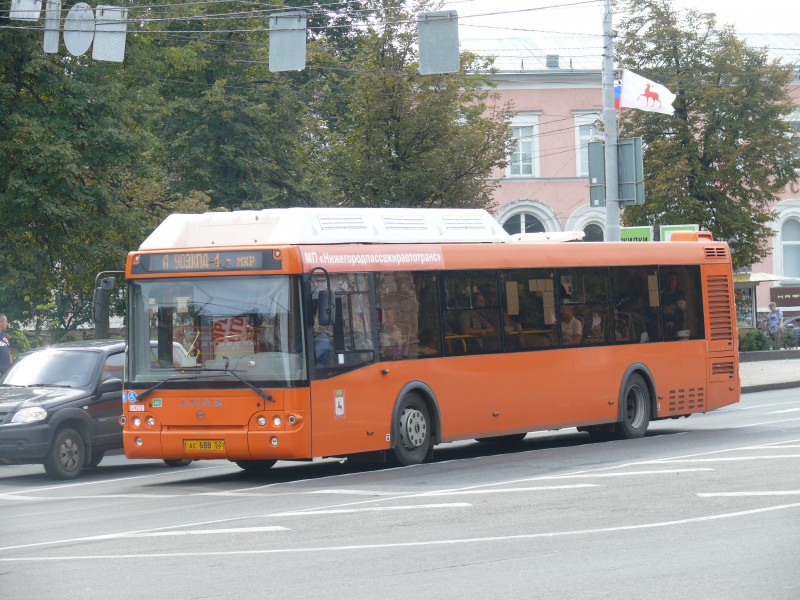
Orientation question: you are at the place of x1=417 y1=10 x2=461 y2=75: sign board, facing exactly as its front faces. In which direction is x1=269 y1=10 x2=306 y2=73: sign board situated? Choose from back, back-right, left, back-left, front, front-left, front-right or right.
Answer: left

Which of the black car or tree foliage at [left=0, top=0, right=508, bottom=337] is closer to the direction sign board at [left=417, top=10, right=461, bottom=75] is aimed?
the tree foliage

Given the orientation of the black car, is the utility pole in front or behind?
behind

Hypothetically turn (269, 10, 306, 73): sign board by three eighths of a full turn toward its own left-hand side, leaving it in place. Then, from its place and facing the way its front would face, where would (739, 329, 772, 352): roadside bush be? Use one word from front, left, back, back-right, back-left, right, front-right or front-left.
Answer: back

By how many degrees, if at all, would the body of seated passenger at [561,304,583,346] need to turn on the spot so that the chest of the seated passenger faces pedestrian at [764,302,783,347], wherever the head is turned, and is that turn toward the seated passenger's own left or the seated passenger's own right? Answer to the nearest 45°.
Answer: approximately 135° to the seated passenger's own right

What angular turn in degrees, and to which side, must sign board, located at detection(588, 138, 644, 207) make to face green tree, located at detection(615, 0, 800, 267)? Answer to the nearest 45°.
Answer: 0° — it already faces it

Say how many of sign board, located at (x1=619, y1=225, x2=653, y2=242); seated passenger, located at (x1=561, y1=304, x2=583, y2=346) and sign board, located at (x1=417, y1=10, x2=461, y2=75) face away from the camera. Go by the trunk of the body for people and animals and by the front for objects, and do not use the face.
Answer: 1

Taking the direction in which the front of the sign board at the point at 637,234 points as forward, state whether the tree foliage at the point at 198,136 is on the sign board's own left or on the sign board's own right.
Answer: on the sign board's own right

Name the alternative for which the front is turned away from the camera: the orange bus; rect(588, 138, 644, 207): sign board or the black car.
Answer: the sign board

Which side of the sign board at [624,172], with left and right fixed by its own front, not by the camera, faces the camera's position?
back

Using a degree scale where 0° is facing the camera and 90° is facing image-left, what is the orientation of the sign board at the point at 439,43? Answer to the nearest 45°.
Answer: approximately 180°

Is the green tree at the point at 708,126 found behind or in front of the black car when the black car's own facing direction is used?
behind

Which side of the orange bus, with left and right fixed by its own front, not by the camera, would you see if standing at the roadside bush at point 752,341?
back

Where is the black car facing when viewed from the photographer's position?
facing the viewer and to the left of the viewer
